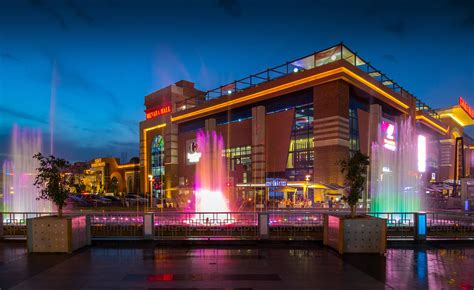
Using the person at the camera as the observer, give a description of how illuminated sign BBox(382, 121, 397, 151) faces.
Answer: facing the viewer and to the right of the viewer

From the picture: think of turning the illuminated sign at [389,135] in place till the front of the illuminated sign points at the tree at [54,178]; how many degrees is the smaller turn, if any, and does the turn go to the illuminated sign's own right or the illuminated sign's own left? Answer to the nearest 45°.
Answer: approximately 45° to the illuminated sign's own right

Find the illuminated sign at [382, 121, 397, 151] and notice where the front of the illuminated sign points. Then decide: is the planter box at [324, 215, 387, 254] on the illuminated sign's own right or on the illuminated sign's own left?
on the illuminated sign's own right

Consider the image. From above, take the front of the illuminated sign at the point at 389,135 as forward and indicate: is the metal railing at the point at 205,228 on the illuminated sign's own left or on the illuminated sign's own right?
on the illuminated sign's own right

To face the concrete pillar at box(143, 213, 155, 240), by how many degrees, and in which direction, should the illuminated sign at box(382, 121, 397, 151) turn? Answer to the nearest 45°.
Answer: approximately 45° to its right
